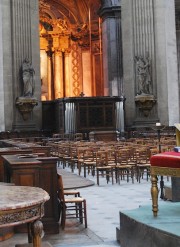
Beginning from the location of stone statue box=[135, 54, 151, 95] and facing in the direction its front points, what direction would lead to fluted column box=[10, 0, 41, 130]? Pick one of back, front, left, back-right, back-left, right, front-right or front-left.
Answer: right
